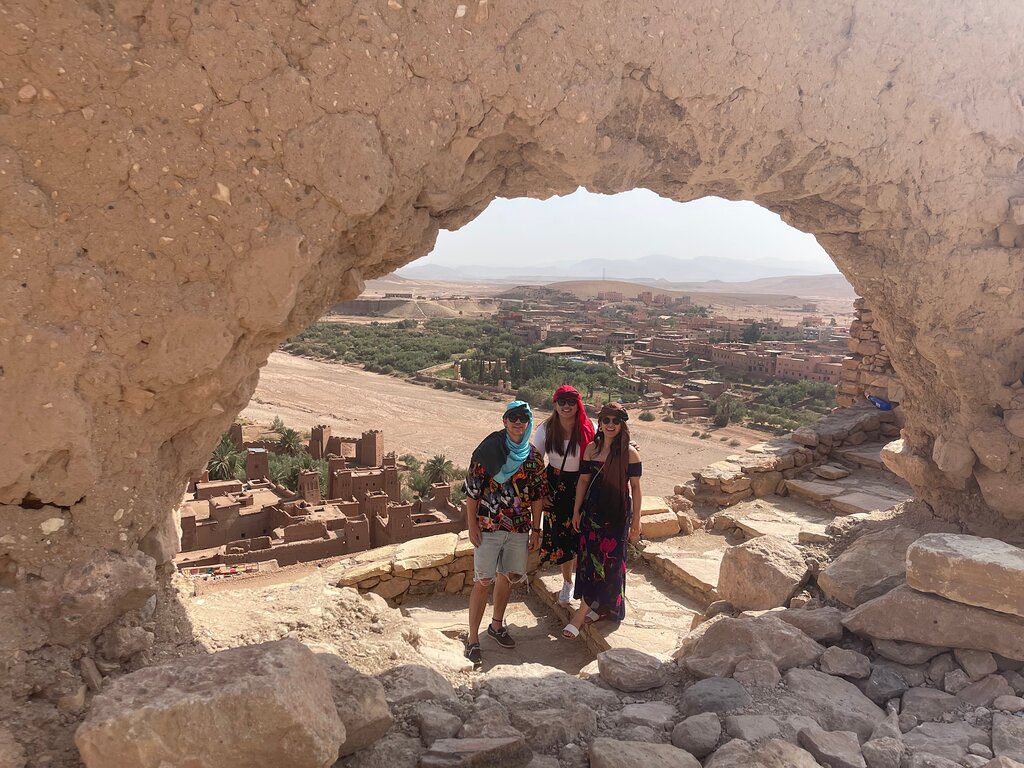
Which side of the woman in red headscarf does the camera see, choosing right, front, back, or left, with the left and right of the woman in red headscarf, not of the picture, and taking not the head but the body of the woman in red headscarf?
front

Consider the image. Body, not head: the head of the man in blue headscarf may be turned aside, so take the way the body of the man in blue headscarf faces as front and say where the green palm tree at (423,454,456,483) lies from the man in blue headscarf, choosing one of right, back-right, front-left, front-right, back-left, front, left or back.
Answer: back

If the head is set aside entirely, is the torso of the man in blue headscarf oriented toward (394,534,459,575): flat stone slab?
no

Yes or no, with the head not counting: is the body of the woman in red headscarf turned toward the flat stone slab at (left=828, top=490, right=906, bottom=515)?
no

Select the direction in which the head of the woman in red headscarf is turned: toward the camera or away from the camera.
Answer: toward the camera

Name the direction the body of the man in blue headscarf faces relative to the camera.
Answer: toward the camera

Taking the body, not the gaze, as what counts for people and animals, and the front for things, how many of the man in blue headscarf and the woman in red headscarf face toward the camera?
2

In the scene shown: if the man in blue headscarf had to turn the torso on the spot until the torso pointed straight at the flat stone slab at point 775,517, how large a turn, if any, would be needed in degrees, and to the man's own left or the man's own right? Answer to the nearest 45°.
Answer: approximately 135° to the man's own left

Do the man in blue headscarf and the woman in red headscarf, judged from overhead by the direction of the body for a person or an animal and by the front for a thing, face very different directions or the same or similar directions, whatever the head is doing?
same or similar directions

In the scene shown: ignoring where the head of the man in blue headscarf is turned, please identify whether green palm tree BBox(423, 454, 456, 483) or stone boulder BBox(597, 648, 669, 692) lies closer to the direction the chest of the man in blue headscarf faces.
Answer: the stone boulder

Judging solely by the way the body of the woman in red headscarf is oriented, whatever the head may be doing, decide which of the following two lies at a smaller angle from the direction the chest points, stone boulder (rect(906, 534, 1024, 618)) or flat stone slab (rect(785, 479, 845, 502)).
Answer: the stone boulder

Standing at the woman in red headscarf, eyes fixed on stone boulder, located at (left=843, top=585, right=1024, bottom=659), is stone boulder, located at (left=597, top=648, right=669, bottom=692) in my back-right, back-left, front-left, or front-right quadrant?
front-right

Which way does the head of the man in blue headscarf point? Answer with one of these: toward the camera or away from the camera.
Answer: toward the camera
